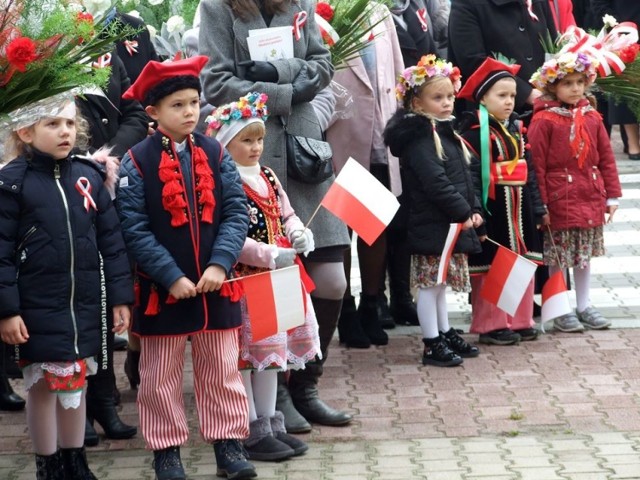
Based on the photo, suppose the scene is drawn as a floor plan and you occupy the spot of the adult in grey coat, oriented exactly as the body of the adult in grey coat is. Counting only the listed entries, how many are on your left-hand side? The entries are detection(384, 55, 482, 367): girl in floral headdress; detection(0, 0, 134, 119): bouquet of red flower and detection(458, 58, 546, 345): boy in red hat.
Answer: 2

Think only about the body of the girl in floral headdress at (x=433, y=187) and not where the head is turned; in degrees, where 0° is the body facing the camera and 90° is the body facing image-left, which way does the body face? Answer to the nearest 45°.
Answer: approximately 315°

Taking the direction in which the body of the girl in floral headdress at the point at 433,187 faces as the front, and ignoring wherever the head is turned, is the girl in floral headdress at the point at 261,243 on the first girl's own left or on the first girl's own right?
on the first girl's own right

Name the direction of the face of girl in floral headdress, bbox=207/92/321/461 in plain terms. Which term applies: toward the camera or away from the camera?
toward the camera

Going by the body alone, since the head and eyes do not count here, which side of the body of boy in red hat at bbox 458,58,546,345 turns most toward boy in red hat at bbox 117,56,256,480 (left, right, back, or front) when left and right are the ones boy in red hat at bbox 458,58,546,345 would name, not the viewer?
right

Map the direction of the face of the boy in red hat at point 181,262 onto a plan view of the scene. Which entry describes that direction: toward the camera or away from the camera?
toward the camera

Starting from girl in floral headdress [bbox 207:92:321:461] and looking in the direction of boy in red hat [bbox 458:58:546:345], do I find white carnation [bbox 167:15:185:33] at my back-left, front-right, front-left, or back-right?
front-left

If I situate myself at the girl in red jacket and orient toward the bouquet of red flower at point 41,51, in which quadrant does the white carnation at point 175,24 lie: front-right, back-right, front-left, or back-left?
front-right

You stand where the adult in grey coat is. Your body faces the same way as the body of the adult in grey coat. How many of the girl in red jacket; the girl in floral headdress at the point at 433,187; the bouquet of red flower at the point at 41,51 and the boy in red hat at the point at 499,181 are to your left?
3

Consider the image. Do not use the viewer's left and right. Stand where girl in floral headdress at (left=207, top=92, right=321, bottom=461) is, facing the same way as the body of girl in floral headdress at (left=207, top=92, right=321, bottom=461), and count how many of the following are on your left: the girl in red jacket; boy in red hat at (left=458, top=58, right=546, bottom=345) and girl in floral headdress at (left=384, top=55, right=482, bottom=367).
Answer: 3

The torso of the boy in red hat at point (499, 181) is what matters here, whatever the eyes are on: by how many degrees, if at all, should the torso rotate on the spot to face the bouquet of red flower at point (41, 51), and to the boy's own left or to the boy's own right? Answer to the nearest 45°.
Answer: approximately 90° to the boy's own right

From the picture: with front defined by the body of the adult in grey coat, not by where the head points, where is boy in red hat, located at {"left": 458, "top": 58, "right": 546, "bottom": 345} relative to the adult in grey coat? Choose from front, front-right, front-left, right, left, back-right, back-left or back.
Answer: left

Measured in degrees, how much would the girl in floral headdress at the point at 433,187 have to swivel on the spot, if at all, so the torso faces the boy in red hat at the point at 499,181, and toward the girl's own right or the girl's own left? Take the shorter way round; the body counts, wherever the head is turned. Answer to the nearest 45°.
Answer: approximately 90° to the girl's own left

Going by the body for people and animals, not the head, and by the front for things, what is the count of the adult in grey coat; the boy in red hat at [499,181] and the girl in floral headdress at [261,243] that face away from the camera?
0

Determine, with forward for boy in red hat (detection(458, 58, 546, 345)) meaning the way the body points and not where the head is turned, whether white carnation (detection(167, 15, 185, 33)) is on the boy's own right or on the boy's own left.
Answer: on the boy's own right

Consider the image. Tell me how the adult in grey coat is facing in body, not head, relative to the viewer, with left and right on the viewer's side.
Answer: facing the viewer and to the right of the viewer

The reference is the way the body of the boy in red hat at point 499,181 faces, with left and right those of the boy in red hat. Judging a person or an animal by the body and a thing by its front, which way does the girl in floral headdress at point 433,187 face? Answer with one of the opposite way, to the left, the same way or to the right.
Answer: the same way

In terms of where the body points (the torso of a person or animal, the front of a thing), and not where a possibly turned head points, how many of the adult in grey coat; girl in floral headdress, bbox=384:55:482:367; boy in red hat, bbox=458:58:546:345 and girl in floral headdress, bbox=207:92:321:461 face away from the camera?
0

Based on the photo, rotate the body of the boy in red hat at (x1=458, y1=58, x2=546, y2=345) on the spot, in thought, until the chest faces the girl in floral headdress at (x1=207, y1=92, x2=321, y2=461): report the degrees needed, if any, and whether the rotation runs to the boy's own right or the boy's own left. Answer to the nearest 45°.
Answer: approximately 90° to the boy's own right

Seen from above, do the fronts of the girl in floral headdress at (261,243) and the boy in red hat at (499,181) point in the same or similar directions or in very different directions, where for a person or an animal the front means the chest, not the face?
same or similar directions
